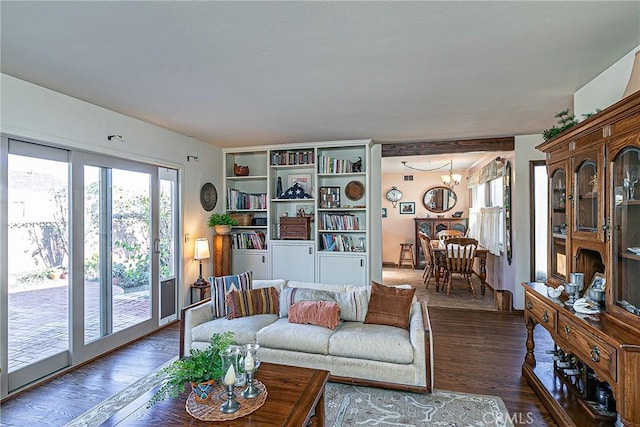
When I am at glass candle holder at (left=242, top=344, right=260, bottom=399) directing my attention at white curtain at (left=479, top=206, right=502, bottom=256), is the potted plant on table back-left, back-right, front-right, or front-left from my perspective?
back-left

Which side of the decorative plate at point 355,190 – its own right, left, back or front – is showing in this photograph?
front

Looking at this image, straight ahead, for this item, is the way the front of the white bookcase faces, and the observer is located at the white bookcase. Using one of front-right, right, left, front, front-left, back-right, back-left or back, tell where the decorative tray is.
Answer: front

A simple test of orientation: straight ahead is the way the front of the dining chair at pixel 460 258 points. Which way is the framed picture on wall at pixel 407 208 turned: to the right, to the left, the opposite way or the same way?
the opposite way

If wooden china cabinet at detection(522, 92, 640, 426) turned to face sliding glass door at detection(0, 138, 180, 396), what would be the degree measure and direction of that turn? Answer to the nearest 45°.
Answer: approximately 45° to its right

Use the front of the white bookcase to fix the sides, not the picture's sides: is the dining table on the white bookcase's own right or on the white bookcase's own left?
on the white bookcase's own left

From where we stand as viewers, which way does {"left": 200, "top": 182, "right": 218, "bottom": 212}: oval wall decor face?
facing the viewer and to the right of the viewer

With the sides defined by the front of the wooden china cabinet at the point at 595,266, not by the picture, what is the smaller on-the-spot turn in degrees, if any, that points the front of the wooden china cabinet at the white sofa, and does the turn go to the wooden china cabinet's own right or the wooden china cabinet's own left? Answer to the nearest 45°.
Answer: approximately 45° to the wooden china cabinet's own right

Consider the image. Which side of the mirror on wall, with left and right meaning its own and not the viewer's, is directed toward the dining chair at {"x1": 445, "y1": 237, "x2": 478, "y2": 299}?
front

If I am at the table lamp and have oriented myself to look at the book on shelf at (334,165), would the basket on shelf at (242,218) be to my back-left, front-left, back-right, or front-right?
front-left

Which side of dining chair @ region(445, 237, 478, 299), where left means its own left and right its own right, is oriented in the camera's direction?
back

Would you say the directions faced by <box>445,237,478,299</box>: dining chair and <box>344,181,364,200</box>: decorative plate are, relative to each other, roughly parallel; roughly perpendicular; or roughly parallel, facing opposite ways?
roughly parallel, facing opposite ways

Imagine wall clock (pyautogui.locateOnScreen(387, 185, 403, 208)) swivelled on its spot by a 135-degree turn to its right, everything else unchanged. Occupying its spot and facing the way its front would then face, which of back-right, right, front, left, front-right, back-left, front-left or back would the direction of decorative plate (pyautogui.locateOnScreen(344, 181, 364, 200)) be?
back-left

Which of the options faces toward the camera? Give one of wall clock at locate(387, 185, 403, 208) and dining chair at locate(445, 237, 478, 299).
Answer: the wall clock

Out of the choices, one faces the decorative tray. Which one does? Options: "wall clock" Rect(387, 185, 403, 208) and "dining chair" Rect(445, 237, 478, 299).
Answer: the wall clock

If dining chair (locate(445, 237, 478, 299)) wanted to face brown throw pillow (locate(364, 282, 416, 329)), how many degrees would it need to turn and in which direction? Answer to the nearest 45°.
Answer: approximately 180°

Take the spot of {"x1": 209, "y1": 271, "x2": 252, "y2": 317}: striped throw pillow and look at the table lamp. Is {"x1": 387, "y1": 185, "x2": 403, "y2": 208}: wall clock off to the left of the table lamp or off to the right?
right

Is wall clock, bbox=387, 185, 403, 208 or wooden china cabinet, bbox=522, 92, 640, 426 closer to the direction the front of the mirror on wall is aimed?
the wooden china cabinet

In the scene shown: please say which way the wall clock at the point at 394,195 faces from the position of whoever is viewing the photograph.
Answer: facing the viewer
